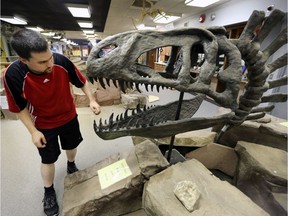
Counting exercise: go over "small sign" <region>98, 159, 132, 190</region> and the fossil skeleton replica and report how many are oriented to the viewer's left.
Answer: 1

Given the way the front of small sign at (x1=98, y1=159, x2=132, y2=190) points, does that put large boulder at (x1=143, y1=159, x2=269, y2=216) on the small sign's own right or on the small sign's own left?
on the small sign's own left

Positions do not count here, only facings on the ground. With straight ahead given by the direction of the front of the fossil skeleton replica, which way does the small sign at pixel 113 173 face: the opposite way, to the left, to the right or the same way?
to the left

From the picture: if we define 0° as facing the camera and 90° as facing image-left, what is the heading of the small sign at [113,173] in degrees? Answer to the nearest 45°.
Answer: approximately 0°

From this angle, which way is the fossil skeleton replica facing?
to the viewer's left

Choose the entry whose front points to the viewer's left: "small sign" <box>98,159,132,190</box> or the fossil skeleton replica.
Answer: the fossil skeleton replica

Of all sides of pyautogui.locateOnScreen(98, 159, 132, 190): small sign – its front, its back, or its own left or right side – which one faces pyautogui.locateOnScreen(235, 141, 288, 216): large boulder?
left

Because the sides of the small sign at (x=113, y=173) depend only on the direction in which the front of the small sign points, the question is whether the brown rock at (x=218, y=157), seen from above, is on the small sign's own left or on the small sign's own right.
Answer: on the small sign's own left
